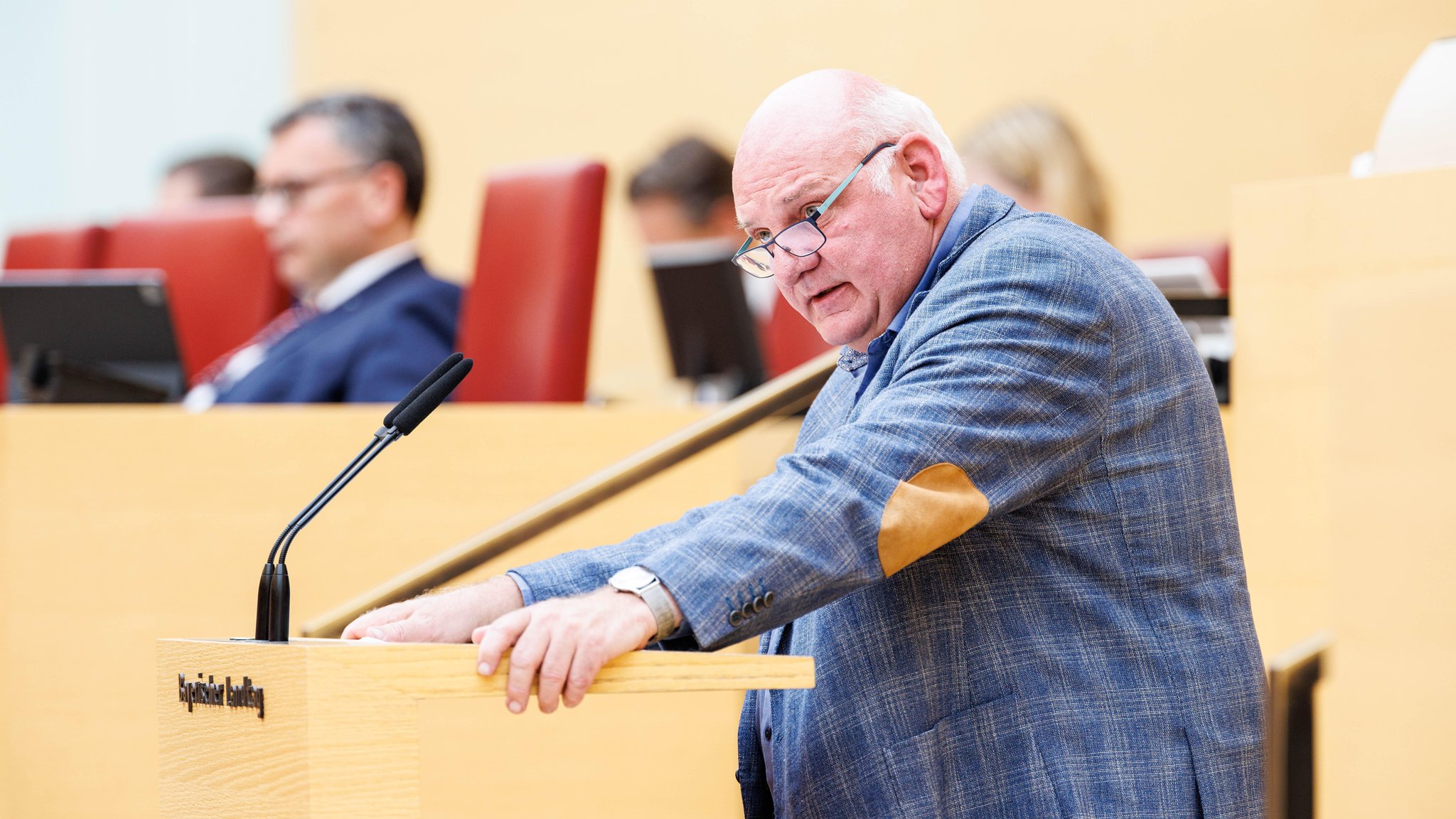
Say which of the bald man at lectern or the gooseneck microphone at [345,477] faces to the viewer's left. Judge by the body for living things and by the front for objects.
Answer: the bald man at lectern

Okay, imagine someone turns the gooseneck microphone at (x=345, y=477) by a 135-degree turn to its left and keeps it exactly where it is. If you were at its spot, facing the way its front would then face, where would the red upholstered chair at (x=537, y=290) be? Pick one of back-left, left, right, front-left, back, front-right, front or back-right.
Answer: front-right

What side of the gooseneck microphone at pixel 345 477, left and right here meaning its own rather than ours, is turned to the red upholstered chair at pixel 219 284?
left

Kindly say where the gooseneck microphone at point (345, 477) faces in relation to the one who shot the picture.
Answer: facing to the right of the viewer

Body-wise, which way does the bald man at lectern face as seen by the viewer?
to the viewer's left

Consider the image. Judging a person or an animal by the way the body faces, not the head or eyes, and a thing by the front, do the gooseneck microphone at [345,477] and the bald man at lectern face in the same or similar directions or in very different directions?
very different directions

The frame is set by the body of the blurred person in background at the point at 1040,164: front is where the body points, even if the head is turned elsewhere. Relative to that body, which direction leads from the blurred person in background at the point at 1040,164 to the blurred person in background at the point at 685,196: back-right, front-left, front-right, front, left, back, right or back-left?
front-right

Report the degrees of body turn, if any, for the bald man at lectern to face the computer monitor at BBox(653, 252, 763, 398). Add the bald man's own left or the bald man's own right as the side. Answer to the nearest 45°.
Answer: approximately 90° to the bald man's own right

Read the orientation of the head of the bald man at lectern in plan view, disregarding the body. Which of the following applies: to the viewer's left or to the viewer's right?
to the viewer's left
